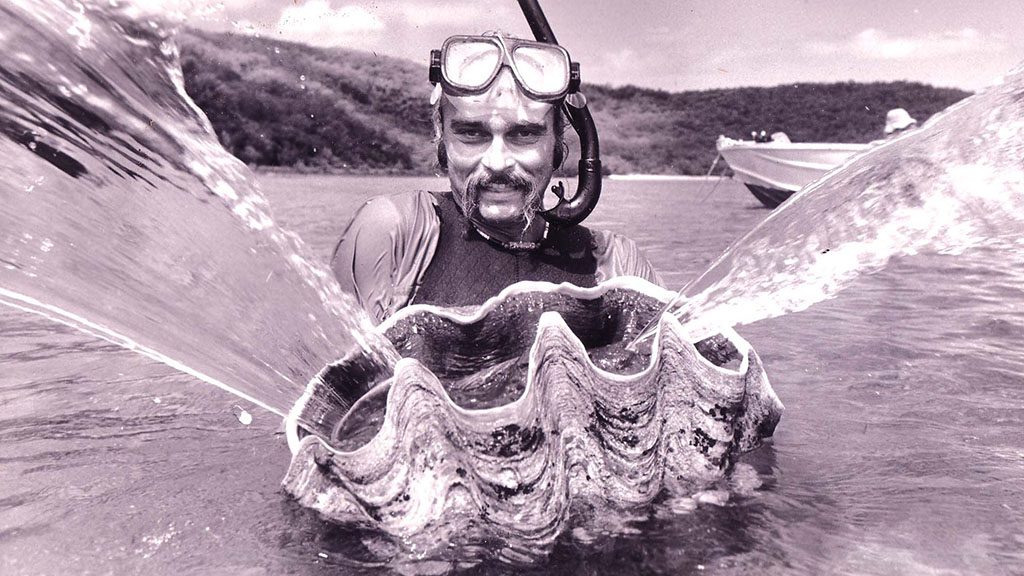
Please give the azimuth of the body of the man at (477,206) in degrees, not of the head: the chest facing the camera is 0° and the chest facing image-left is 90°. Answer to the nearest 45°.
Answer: approximately 0°

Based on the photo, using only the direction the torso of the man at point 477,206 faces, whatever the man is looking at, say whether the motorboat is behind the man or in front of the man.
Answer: behind
